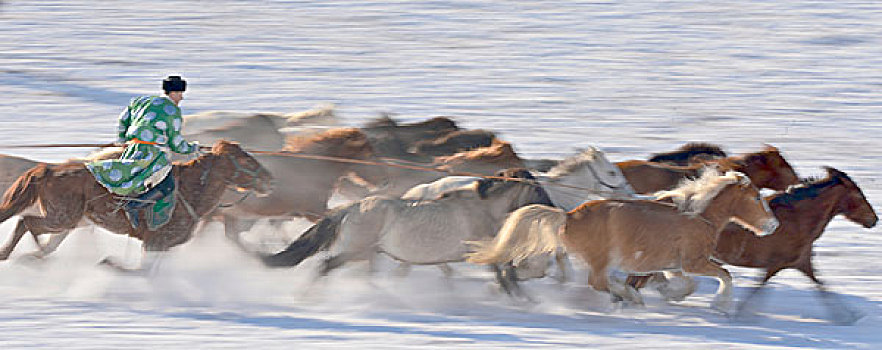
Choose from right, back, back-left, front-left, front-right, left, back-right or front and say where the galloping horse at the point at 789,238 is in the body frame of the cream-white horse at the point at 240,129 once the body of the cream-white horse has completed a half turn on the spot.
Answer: back-left

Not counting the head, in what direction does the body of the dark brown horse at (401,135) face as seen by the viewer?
to the viewer's right

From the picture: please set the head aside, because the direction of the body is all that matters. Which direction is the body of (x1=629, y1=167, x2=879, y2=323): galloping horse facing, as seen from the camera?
to the viewer's right

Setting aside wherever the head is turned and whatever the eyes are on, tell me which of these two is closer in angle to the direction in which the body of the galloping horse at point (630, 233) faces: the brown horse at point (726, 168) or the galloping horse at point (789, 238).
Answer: the galloping horse

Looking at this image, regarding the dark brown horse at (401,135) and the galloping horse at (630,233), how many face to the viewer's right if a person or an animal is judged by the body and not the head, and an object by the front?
2

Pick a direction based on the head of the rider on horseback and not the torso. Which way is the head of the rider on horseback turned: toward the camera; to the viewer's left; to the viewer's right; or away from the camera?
to the viewer's right

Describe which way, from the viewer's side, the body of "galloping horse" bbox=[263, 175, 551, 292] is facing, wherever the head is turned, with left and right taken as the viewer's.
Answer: facing to the right of the viewer

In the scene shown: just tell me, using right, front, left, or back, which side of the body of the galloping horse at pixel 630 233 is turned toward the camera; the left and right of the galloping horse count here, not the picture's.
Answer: right
